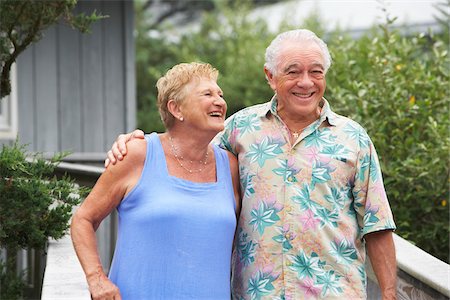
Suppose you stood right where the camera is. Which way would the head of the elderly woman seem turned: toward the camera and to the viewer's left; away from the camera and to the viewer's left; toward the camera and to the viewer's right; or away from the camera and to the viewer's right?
toward the camera and to the viewer's right

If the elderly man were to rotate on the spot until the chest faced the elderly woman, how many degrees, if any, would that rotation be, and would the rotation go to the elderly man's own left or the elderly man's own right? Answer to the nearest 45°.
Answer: approximately 90° to the elderly man's own right

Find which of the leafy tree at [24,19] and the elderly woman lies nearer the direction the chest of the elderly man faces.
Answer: the elderly woman

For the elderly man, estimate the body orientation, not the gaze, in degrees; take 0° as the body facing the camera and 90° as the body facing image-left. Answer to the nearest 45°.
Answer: approximately 0°

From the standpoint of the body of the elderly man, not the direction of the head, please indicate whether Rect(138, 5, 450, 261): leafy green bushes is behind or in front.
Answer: behind

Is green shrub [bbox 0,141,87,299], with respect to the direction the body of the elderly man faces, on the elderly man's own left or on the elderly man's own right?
on the elderly man's own right
